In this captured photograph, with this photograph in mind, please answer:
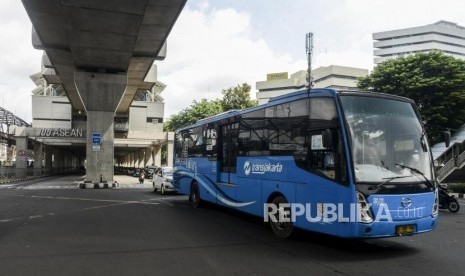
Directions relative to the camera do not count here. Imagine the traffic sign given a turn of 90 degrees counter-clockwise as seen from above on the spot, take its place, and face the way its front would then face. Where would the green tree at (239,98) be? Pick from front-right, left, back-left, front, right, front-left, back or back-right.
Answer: front-left

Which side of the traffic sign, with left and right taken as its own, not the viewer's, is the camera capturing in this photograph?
front

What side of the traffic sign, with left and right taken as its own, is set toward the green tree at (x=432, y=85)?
left

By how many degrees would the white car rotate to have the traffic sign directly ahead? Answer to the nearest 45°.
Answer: approximately 180°

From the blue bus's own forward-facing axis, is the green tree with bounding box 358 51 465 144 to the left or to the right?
on its left

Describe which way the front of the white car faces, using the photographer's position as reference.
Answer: facing the viewer and to the right of the viewer

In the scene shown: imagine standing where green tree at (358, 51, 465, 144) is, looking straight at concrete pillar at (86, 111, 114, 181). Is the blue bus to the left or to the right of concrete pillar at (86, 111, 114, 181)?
left

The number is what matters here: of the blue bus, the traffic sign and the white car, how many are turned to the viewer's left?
0

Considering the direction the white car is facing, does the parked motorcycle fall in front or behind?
in front

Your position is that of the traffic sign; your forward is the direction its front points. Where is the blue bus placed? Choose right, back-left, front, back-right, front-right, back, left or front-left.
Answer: front

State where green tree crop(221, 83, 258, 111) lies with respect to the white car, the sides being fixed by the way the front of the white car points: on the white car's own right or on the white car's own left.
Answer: on the white car's own left
